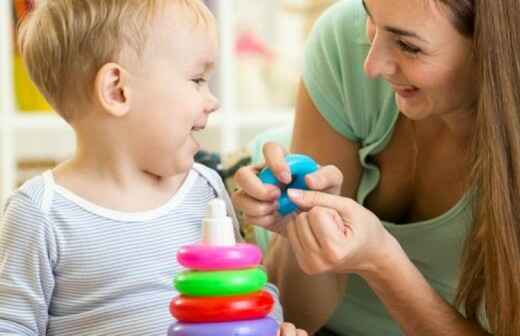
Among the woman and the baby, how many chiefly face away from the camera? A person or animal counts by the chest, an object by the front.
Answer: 0

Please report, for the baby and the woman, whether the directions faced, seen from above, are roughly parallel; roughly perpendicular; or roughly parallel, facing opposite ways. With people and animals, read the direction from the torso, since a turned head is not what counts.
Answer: roughly perpendicular

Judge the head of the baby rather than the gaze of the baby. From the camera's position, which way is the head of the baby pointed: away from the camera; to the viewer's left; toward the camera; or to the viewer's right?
to the viewer's right

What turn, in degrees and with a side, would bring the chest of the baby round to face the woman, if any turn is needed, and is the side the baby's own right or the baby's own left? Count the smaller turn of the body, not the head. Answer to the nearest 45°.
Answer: approximately 45° to the baby's own left

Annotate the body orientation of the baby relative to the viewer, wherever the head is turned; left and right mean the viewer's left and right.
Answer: facing the viewer and to the right of the viewer

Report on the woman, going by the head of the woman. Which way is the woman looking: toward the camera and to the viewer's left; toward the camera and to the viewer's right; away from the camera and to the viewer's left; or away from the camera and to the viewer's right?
toward the camera and to the viewer's left

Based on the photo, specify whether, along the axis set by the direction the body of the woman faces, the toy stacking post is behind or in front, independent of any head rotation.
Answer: in front

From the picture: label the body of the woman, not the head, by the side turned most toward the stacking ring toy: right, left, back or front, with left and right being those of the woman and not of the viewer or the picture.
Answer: front

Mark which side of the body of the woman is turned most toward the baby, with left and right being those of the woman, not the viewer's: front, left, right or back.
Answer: front

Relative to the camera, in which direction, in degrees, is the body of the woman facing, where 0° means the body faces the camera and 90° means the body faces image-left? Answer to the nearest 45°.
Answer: approximately 45°
